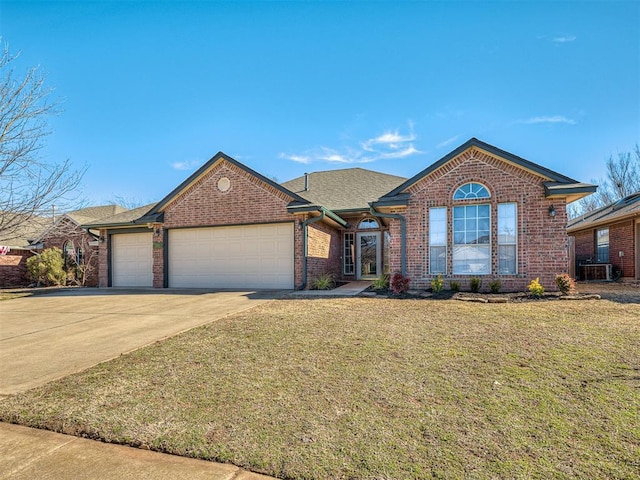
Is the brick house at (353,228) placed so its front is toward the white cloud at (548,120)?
no

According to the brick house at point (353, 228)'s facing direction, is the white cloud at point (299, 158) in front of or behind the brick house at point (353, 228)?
behind

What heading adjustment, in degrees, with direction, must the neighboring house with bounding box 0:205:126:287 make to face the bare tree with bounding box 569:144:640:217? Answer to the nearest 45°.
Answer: approximately 90° to its left

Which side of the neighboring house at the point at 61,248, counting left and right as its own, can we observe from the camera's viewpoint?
front

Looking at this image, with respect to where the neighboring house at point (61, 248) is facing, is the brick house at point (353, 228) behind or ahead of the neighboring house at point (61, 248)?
ahead

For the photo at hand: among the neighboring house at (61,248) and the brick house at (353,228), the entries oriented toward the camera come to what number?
2

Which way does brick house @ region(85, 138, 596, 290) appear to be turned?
toward the camera

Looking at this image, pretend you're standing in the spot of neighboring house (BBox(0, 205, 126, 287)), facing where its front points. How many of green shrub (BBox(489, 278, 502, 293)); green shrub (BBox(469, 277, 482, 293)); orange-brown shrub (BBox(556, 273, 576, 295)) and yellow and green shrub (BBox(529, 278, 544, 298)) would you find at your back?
0

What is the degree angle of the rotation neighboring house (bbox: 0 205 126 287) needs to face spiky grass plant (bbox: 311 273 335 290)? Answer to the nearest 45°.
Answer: approximately 45° to its left

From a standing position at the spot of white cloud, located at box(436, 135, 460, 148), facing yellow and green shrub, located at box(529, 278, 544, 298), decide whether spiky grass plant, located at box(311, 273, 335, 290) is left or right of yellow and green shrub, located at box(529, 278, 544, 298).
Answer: right
